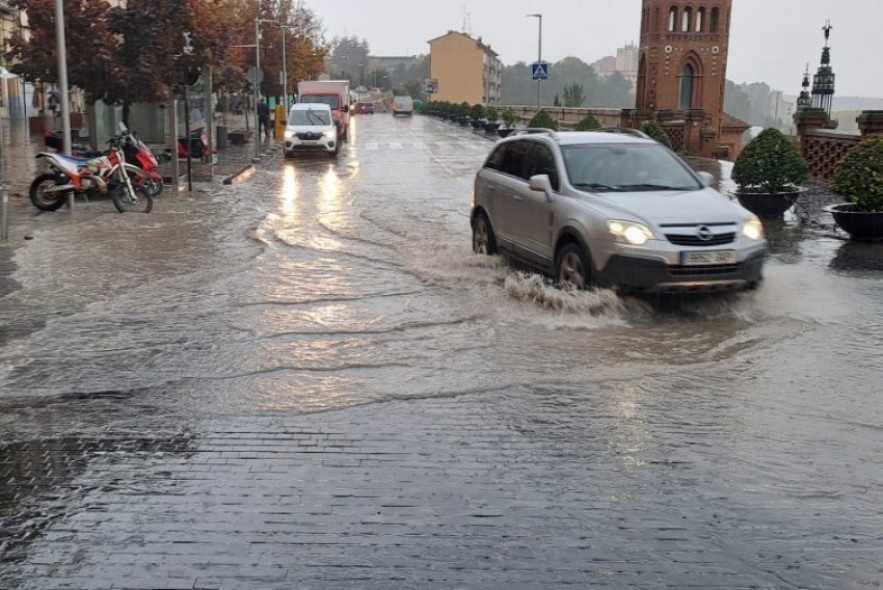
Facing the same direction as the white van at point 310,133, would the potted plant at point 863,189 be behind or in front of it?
in front

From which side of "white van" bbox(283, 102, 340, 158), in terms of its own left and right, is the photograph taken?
front

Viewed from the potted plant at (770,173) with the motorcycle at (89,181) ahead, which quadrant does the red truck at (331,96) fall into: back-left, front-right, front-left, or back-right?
front-right

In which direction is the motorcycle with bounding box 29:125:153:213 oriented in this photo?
to the viewer's right

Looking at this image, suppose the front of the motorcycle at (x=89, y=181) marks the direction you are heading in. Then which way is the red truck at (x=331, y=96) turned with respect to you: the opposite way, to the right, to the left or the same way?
to the right

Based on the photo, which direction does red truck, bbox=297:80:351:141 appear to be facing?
toward the camera

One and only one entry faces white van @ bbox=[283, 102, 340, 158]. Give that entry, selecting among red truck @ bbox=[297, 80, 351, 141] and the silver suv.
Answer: the red truck

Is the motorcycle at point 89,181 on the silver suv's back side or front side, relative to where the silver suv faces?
on the back side

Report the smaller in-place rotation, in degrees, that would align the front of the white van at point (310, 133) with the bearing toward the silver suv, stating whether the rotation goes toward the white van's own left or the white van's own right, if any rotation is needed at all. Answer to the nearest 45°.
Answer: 0° — it already faces it

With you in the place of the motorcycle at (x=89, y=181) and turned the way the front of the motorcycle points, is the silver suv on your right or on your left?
on your right

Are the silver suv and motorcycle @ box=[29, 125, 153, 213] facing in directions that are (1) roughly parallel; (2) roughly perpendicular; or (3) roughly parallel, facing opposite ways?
roughly perpendicular

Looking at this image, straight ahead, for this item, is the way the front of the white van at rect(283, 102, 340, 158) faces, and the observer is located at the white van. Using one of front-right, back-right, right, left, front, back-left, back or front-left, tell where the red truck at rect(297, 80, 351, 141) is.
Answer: back

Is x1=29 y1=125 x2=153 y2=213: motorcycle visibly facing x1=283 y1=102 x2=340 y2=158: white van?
no

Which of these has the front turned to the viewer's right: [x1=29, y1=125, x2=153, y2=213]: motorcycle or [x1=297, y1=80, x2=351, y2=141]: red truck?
the motorcycle

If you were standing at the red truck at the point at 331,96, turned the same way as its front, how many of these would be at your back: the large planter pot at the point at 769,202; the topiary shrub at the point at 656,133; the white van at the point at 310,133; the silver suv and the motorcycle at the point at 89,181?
0

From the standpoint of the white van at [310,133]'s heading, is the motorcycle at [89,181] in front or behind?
in front

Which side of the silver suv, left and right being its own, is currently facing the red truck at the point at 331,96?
back

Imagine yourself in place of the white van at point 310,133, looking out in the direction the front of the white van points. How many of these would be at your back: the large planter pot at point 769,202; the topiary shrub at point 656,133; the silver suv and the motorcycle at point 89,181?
0

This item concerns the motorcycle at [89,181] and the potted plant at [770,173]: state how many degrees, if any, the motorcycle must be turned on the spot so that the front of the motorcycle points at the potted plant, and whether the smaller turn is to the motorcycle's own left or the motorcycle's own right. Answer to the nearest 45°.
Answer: approximately 45° to the motorcycle's own right

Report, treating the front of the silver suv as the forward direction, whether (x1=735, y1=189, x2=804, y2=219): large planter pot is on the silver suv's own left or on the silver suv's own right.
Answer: on the silver suv's own left

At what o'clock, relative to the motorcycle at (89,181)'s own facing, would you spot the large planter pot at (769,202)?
The large planter pot is roughly at 1 o'clock from the motorcycle.
